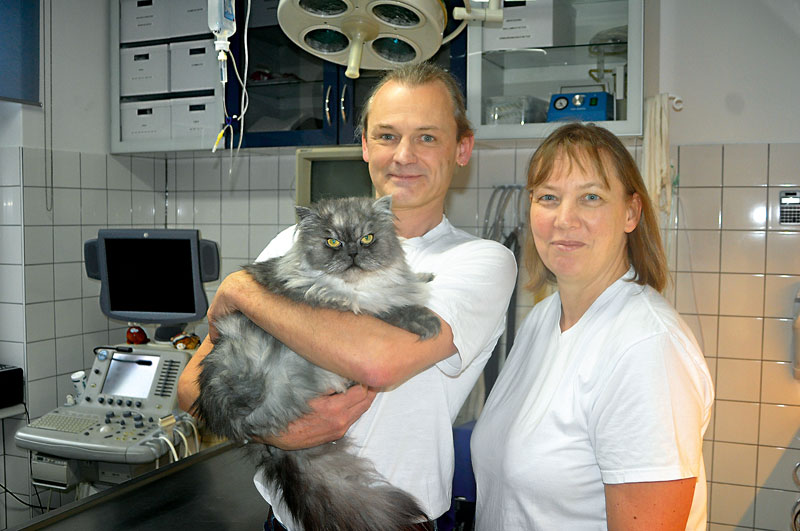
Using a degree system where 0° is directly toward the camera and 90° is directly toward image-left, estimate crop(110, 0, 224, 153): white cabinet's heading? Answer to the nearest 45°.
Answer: approximately 0°

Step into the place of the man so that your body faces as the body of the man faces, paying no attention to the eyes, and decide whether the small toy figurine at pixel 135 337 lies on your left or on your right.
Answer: on your right

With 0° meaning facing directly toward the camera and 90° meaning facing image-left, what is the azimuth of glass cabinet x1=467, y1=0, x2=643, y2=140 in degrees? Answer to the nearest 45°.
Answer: approximately 0°

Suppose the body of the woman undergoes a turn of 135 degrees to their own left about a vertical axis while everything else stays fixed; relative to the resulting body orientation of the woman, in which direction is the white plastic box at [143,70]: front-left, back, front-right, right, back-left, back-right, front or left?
back-left

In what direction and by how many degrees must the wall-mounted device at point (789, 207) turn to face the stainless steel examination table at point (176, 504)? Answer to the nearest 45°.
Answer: approximately 45° to its right

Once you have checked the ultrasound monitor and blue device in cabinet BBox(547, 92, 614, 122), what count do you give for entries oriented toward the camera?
2

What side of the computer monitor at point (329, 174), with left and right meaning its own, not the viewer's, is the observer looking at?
front
